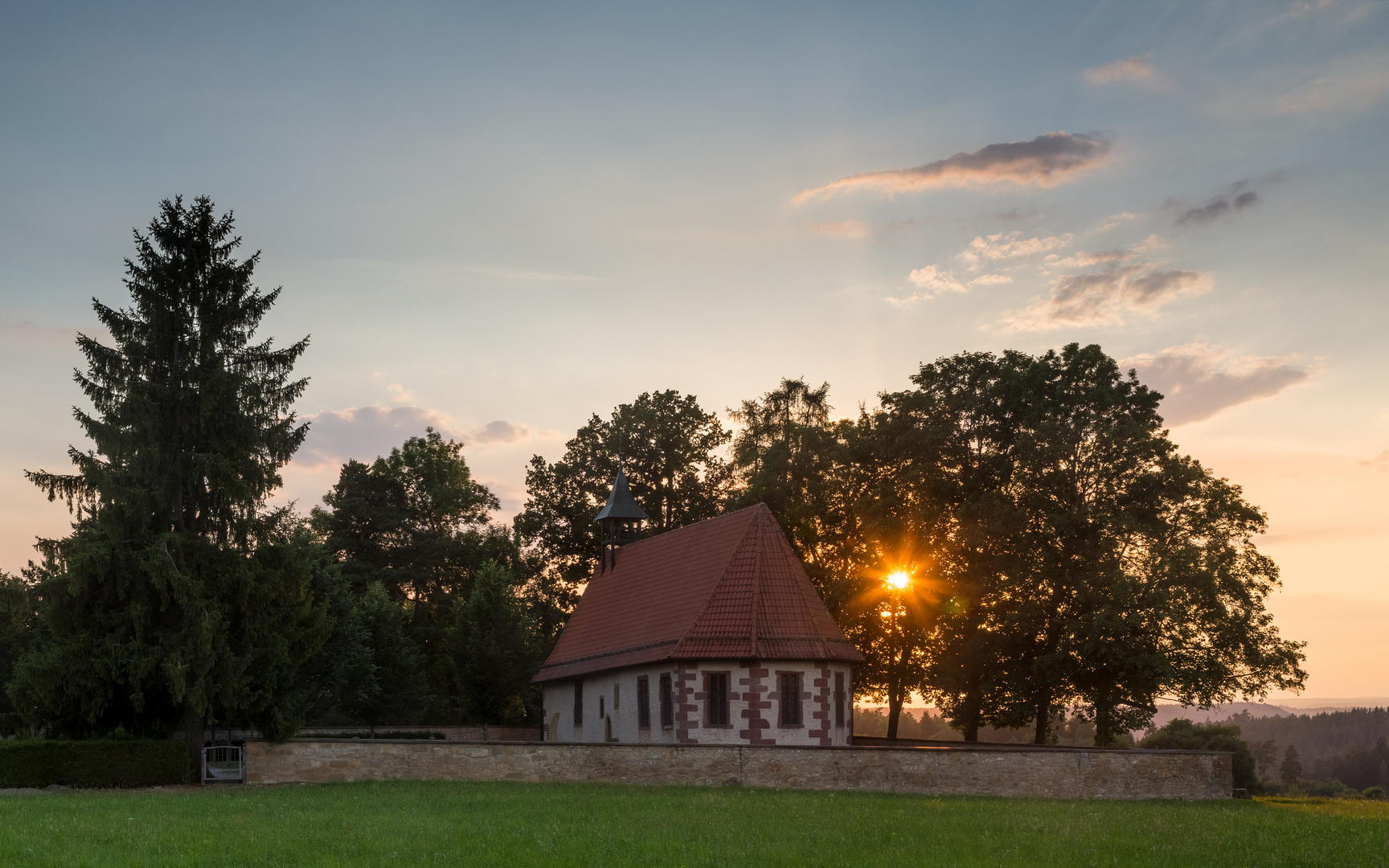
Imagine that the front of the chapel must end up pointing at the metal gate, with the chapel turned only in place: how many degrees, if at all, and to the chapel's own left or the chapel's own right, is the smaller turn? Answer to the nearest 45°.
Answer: approximately 90° to the chapel's own left
